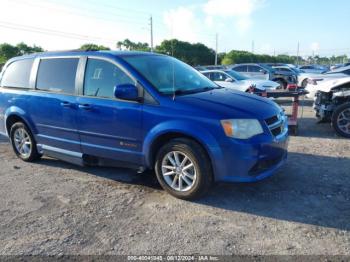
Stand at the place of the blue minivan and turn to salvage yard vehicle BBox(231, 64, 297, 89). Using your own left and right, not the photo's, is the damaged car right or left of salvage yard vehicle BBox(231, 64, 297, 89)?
right

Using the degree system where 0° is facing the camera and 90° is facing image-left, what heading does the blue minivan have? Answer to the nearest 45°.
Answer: approximately 315°

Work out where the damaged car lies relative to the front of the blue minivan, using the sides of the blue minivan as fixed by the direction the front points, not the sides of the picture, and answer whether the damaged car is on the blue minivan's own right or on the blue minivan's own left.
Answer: on the blue minivan's own left

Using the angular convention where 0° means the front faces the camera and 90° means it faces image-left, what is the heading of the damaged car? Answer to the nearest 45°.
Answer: approximately 45°

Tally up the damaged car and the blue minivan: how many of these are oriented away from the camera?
0

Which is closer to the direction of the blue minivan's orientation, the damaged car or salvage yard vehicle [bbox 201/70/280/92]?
the damaged car

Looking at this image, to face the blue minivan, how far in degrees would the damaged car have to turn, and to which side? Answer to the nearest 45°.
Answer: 0° — it already faces it

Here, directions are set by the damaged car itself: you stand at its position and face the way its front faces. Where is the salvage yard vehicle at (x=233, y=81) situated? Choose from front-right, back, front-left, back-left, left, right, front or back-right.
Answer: right

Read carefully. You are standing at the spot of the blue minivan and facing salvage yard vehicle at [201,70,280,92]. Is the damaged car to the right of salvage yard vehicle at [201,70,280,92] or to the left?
right

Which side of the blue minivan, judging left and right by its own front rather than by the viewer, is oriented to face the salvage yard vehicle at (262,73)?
left

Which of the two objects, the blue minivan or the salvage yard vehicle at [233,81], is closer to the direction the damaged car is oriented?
the blue minivan
